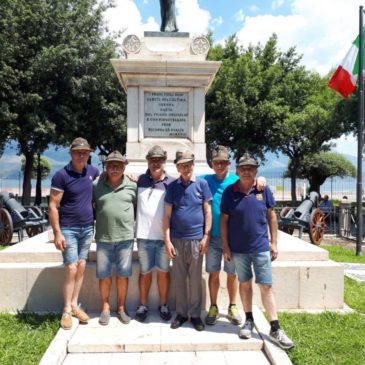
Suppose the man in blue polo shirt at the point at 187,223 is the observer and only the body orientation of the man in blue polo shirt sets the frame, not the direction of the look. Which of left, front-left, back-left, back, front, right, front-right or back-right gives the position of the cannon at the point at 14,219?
back-right

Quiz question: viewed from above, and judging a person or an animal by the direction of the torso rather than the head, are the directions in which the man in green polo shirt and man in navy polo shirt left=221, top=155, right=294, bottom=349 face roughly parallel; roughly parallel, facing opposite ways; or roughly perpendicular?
roughly parallel

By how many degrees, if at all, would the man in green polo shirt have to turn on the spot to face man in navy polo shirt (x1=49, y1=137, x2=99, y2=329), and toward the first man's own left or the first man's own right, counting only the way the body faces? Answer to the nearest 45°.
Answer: approximately 90° to the first man's own right

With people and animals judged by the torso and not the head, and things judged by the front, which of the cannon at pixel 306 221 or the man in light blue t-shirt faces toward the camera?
the man in light blue t-shirt

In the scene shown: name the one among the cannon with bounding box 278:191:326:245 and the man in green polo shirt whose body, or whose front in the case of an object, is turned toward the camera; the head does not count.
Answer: the man in green polo shirt

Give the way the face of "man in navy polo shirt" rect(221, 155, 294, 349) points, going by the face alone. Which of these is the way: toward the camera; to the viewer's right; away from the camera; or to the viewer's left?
toward the camera

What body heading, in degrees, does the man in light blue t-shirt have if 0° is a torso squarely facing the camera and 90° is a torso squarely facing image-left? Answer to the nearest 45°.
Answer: approximately 0°

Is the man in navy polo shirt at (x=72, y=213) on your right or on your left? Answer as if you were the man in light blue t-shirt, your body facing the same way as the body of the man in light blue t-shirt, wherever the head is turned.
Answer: on your right

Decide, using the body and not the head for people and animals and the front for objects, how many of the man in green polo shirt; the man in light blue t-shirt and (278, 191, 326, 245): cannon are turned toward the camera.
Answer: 2

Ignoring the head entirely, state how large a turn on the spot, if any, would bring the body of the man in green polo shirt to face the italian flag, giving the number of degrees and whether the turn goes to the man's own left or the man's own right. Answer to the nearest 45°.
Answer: approximately 135° to the man's own left

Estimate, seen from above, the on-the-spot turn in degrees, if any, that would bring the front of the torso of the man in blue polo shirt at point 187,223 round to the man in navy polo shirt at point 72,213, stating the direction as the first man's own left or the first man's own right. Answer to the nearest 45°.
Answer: approximately 90° to the first man's own right

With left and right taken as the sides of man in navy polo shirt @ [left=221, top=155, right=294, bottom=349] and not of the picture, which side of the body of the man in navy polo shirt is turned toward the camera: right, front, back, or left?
front

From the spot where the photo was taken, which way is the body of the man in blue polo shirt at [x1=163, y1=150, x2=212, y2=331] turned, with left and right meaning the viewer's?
facing the viewer
